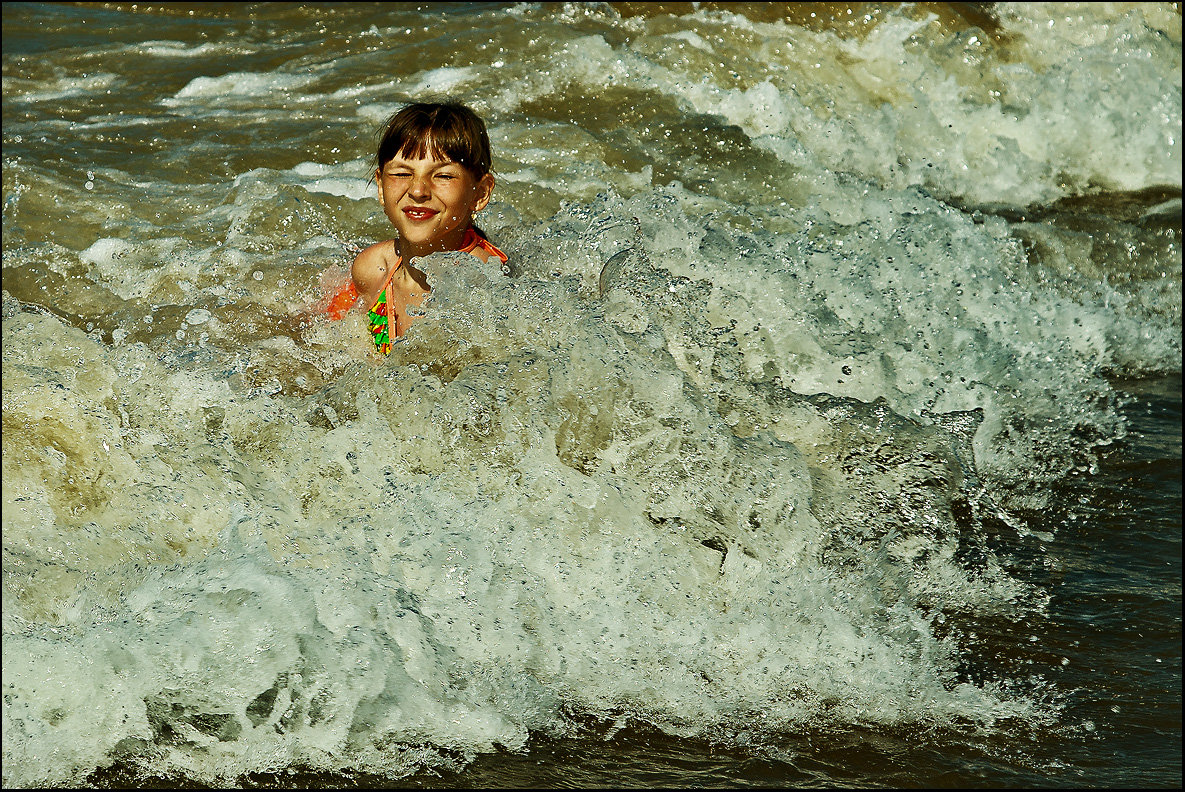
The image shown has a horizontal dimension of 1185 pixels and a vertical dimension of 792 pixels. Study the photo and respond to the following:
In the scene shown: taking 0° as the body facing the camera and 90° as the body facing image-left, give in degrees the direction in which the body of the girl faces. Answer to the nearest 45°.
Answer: approximately 0°
